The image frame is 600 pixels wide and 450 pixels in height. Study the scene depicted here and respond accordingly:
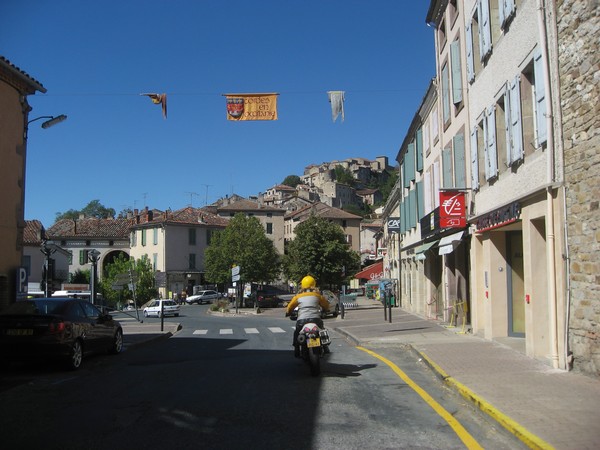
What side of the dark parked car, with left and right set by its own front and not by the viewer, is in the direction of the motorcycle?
right

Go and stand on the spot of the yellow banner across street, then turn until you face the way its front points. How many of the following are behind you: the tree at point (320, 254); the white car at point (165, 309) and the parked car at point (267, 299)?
3

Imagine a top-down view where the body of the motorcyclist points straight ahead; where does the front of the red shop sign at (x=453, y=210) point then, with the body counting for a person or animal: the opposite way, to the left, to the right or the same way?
the opposite way

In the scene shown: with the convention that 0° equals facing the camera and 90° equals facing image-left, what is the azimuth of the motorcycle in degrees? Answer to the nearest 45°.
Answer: approximately 180°

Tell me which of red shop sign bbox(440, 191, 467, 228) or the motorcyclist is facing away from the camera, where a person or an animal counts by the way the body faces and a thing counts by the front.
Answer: the motorcyclist

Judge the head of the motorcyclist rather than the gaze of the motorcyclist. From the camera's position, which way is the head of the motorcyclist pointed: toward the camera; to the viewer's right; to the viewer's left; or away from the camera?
away from the camera

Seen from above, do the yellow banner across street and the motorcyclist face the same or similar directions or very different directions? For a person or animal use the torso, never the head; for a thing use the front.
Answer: very different directions

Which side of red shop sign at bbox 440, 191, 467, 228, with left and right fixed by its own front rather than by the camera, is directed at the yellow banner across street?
right

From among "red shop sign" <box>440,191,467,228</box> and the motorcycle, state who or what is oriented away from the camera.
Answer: the motorcycle

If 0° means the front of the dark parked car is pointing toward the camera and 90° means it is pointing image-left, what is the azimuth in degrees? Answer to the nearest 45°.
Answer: approximately 225°

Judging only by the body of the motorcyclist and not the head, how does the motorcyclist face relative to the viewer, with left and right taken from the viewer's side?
facing away from the viewer

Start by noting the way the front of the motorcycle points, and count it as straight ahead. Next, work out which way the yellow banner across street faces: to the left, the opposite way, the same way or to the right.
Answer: the opposite way

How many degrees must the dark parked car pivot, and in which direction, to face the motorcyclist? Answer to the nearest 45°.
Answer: approximately 90° to its right
